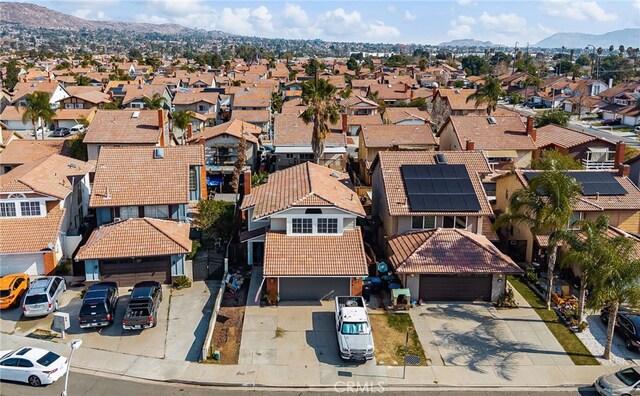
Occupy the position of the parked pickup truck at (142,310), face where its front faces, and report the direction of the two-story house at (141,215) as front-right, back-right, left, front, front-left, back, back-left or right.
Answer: front

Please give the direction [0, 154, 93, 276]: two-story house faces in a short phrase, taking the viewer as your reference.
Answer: facing the viewer

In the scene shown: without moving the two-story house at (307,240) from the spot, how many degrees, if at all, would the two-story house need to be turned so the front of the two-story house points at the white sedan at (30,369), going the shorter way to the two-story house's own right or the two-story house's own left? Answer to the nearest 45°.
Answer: approximately 45° to the two-story house's own right

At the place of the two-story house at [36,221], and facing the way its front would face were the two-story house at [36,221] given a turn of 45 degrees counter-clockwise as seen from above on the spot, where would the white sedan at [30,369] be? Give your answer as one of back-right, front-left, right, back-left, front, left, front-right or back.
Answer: front-right

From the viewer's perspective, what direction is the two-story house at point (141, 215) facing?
toward the camera

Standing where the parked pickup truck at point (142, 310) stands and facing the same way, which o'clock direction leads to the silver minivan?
The silver minivan is roughly at 10 o'clock from the parked pickup truck.

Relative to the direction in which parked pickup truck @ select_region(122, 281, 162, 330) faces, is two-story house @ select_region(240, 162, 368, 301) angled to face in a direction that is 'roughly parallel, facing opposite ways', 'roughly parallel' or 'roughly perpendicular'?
roughly parallel, facing opposite ways

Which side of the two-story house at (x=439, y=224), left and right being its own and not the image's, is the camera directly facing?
front

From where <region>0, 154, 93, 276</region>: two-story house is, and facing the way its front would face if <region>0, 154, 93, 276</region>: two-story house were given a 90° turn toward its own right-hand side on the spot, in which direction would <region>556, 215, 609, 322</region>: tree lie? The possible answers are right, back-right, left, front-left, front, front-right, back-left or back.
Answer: back-left

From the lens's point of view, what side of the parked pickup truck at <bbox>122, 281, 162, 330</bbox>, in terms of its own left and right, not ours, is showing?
back

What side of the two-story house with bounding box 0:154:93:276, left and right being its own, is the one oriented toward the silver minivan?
front

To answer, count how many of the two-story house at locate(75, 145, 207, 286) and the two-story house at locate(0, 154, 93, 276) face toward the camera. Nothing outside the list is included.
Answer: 2

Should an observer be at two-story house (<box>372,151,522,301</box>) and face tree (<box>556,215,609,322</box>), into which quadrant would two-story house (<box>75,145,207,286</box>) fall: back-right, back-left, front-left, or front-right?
back-right
